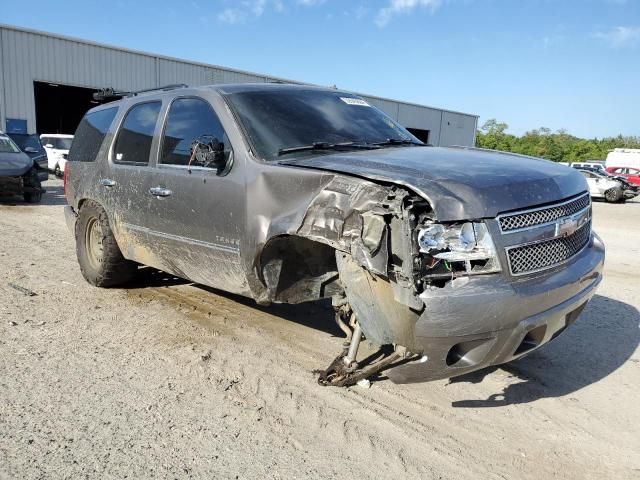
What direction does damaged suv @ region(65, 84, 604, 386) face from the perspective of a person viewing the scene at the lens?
facing the viewer and to the right of the viewer

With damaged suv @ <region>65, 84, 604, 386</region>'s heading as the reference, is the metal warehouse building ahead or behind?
behind

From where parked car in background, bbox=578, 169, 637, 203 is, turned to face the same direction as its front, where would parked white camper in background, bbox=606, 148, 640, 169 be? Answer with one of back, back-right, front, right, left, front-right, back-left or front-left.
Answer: left

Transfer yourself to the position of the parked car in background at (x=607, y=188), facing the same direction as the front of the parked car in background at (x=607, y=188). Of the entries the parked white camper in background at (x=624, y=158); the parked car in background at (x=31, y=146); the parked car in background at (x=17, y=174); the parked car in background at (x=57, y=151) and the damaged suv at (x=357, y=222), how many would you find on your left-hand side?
1

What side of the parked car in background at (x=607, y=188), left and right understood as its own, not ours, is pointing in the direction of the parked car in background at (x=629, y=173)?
left

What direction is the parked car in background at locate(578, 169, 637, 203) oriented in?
to the viewer's right

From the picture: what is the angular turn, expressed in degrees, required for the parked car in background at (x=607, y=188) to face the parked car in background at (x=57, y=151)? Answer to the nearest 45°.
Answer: approximately 135° to its right

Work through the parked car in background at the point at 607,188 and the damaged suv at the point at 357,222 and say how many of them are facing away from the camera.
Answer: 0

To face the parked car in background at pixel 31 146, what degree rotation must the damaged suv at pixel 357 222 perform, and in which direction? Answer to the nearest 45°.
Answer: approximately 180°

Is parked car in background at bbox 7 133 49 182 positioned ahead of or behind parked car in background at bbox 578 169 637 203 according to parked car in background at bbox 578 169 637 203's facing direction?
behind
